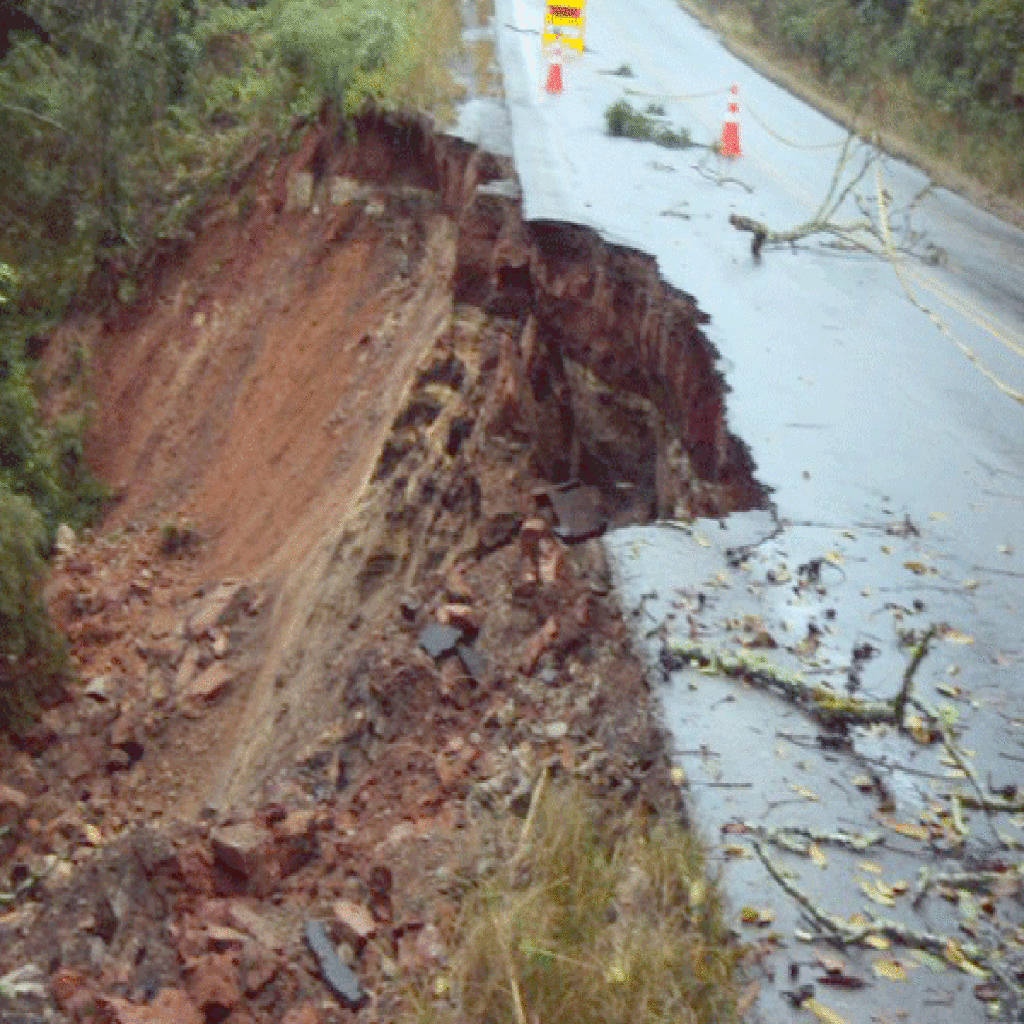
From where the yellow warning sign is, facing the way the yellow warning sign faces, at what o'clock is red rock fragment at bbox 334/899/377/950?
The red rock fragment is roughly at 12 o'clock from the yellow warning sign.

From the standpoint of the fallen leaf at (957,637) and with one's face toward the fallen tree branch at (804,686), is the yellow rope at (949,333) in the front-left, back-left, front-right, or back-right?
back-right

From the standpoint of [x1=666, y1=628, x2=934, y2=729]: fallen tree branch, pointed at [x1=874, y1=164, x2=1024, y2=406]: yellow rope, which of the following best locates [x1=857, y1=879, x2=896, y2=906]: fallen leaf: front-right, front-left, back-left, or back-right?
back-right

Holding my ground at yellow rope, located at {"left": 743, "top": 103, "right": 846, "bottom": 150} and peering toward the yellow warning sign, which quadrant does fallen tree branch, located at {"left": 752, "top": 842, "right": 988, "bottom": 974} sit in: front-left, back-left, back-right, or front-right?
back-left

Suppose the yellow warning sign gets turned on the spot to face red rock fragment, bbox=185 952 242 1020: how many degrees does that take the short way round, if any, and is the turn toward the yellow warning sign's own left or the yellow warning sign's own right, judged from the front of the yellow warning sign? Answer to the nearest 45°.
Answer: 0° — it already faces it

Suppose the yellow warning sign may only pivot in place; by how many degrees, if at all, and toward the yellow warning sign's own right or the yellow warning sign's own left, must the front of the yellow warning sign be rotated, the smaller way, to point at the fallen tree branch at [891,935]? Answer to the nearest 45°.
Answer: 0° — it already faces it

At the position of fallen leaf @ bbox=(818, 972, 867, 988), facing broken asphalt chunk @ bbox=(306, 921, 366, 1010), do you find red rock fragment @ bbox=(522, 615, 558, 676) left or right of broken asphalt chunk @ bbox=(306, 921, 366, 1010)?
right

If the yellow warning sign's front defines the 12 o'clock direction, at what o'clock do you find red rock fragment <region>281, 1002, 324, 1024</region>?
The red rock fragment is roughly at 12 o'clock from the yellow warning sign.

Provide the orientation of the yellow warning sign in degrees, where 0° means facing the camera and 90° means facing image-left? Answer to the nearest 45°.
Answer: approximately 0°

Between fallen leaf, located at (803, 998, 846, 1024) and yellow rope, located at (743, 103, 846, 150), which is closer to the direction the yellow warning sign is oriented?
the fallen leaf

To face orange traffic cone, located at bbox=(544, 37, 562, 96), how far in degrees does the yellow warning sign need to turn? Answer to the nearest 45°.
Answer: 0° — it already faces it

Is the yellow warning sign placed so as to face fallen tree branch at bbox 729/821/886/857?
yes

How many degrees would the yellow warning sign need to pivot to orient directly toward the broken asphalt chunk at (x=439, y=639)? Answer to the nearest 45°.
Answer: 0° — it already faces it
